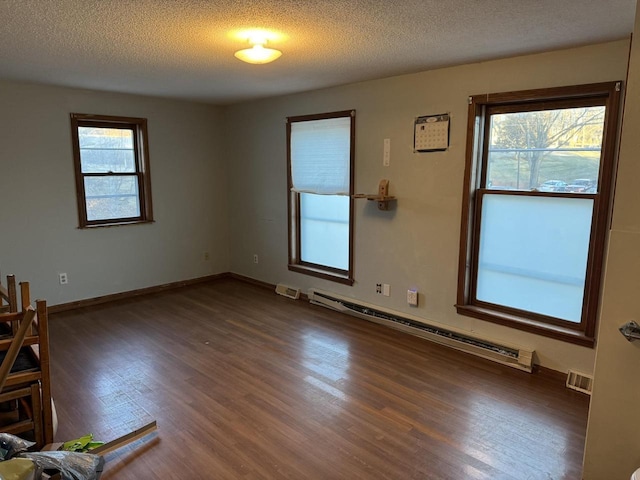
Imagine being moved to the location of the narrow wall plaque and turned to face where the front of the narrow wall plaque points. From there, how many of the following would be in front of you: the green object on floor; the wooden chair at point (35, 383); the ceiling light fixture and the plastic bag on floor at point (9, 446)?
4

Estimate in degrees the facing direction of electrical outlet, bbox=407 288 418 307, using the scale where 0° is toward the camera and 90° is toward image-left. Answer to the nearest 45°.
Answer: approximately 45°

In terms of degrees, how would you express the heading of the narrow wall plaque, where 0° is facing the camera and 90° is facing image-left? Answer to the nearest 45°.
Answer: approximately 45°

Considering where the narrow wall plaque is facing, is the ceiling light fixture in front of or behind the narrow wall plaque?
in front

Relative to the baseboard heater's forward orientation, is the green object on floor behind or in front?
in front

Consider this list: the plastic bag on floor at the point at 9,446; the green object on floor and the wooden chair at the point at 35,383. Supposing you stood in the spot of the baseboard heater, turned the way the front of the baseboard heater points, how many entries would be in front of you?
3

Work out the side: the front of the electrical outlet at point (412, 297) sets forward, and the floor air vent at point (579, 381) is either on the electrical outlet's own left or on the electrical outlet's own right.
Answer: on the electrical outlet's own left
